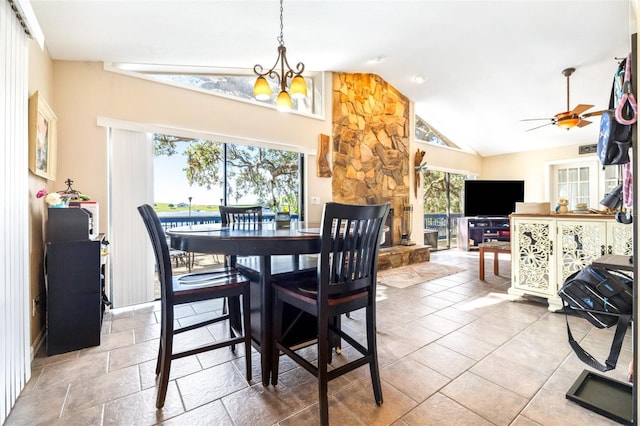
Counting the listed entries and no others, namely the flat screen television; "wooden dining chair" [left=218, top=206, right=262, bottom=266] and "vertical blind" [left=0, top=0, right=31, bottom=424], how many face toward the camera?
2

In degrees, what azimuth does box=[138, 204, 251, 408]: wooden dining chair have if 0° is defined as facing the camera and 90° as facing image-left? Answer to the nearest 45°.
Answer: approximately 270°

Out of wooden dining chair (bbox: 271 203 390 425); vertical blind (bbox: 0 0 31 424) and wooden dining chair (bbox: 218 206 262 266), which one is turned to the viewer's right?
the vertical blind

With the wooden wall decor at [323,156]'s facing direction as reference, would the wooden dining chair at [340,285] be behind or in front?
in front

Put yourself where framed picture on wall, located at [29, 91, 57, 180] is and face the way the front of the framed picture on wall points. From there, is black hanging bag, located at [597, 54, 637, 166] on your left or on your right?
on your right

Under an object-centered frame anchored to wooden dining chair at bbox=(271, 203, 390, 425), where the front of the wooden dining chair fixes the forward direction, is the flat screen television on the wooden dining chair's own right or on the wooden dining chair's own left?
on the wooden dining chair's own right

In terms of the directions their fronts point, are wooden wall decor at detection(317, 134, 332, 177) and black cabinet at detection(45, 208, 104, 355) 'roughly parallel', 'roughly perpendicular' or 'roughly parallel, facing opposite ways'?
roughly perpendicular

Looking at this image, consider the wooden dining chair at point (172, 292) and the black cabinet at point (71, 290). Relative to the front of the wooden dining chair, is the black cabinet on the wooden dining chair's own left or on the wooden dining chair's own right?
on the wooden dining chair's own left

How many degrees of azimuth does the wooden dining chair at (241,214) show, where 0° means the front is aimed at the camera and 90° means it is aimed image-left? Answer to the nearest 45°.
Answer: approximately 0°

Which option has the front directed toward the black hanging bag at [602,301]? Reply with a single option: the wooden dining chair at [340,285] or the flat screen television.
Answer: the flat screen television

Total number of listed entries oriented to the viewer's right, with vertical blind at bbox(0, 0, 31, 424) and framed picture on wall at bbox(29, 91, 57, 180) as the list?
2

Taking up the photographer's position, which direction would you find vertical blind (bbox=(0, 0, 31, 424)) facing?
facing to the right of the viewer

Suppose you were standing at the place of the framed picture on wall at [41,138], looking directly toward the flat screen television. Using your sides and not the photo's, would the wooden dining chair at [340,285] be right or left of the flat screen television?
right
